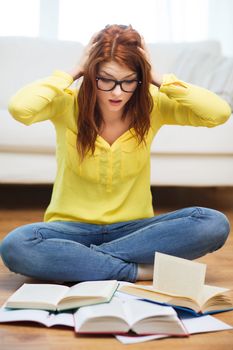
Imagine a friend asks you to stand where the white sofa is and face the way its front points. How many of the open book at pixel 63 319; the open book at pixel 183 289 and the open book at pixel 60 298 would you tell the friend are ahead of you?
3

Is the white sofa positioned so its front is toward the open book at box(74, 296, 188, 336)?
yes

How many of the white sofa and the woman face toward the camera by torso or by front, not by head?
2

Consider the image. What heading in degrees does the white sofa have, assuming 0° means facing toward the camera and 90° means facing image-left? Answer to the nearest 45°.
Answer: approximately 0°

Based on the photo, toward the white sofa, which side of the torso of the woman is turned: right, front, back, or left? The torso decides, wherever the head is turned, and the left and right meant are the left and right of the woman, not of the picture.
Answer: back

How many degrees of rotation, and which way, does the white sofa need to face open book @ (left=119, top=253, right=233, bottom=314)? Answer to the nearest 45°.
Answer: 0° — it already faces it

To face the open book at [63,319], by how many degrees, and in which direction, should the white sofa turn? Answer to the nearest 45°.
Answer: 0° — it already faces it
